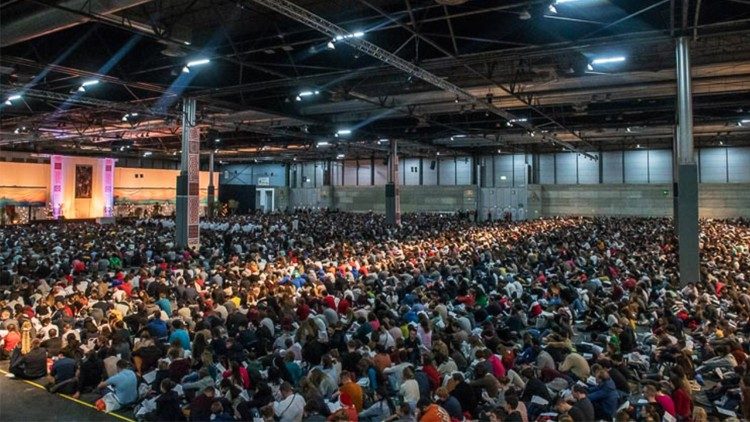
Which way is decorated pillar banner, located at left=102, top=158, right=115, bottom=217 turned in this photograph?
toward the camera

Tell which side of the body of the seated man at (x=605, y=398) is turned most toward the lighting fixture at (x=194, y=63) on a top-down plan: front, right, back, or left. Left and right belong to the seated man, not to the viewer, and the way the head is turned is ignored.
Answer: front

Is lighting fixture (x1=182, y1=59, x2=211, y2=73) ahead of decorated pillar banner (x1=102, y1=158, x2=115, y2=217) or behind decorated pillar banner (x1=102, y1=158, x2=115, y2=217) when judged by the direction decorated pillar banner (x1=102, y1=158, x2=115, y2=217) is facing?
ahead

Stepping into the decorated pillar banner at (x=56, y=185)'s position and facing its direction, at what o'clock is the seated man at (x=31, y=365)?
The seated man is roughly at 12 o'clock from the decorated pillar banner.

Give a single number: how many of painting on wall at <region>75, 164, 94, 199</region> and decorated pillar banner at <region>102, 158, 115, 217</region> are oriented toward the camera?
2

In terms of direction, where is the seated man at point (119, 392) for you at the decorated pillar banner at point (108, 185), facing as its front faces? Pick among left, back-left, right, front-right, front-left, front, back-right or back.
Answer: front

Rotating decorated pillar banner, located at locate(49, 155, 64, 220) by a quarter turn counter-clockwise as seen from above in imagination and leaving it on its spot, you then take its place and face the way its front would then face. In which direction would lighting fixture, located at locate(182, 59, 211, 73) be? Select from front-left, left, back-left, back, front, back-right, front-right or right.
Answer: right

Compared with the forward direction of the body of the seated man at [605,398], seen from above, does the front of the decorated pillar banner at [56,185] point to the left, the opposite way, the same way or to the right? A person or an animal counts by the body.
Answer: the opposite way

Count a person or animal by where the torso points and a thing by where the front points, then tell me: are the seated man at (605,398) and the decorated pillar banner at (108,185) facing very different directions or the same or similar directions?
very different directions

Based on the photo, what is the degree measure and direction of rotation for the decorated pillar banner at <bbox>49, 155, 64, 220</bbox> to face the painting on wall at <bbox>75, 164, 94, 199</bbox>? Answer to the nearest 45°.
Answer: approximately 135° to its left

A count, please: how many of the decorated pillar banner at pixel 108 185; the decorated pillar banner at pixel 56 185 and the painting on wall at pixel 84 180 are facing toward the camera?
3

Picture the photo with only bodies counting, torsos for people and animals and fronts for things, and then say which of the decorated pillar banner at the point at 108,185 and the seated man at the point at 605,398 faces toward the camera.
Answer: the decorated pillar banner

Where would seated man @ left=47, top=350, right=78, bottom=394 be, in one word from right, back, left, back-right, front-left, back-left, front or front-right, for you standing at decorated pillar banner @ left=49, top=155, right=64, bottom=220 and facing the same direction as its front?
front

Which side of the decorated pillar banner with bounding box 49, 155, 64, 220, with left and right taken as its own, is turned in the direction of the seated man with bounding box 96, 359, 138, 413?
front

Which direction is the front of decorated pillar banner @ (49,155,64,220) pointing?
toward the camera

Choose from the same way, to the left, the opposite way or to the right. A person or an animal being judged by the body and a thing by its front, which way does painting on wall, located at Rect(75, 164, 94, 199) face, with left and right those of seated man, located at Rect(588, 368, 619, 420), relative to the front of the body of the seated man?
the opposite way

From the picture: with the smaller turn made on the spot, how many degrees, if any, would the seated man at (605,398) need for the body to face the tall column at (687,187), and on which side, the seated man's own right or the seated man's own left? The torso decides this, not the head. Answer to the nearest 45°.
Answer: approximately 45° to the seated man's own right

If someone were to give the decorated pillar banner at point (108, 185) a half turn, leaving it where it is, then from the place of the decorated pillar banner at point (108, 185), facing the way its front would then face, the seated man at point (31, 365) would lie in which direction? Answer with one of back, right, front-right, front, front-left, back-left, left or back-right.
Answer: back

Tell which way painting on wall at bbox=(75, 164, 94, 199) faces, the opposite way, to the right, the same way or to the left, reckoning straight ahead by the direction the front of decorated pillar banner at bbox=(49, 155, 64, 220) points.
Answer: the same way

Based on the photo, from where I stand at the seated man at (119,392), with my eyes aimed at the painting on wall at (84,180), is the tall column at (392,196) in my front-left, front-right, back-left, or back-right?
front-right
